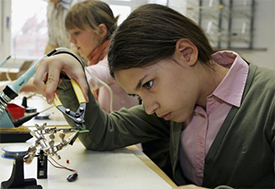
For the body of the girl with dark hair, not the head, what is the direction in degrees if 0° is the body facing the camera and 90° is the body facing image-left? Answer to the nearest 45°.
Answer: approximately 45°

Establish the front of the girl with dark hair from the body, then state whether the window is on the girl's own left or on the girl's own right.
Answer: on the girl's own right
